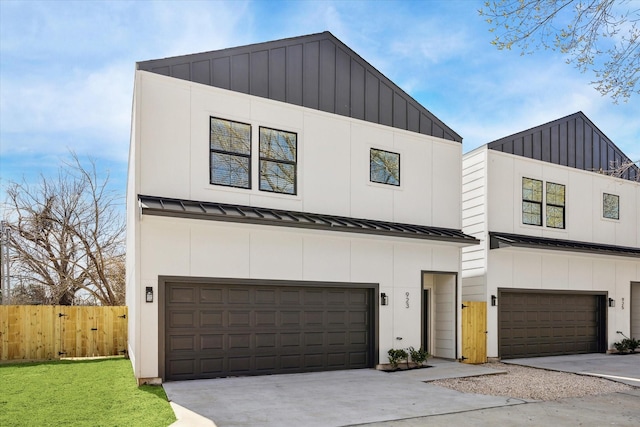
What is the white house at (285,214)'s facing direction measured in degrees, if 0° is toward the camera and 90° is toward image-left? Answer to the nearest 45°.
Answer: approximately 315°

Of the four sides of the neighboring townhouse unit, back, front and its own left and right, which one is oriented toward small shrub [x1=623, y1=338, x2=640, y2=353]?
front

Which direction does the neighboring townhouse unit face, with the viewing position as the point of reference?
facing the viewer and to the right of the viewer

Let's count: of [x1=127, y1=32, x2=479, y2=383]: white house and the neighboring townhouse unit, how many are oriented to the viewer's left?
0

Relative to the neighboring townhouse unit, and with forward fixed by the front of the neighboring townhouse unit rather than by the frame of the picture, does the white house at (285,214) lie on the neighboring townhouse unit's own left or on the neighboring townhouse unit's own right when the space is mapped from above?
on the neighboring townhouse unit's own right

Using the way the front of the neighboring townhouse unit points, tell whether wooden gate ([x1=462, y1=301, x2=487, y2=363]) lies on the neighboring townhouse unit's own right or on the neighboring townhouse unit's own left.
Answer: on the neighboring townhouse unit's own right

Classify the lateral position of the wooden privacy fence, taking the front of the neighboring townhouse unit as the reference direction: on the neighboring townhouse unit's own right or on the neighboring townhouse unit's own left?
on the neighboring townhouse unit's own right

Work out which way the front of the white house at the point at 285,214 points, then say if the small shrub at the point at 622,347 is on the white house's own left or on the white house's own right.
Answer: on the white house's own left
